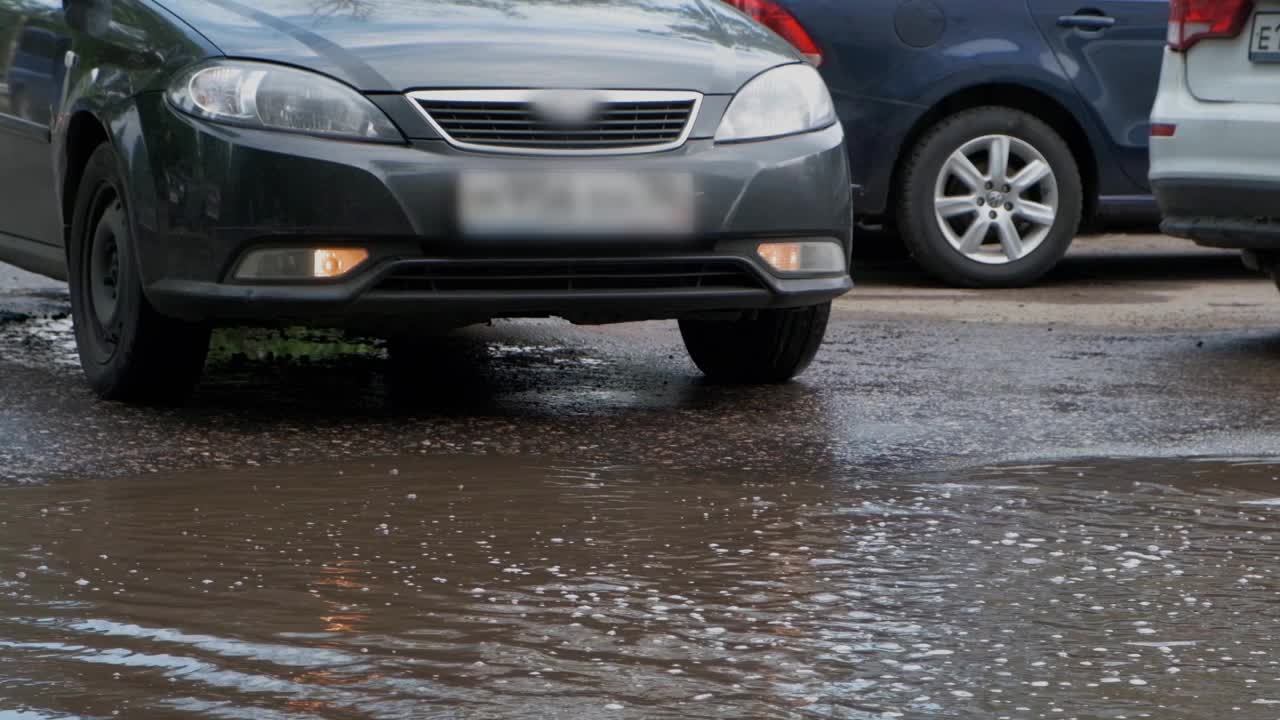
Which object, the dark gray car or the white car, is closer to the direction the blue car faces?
the white car

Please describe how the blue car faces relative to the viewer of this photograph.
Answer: facing to the right of the viewer

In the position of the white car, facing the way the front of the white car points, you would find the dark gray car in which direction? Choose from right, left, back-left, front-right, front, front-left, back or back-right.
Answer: back

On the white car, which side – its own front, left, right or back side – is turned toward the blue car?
left

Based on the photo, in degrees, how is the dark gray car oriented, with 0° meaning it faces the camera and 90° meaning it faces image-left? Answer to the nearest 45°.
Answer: approximately 315°

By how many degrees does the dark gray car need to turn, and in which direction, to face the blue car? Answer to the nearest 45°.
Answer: approximately 90° to its left

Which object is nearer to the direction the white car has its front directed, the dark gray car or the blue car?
the blue car

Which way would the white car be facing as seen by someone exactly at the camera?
facing away from the viewer and to the right of the viewer

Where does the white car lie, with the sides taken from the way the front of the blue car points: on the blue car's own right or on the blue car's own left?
on the blue car's own right
